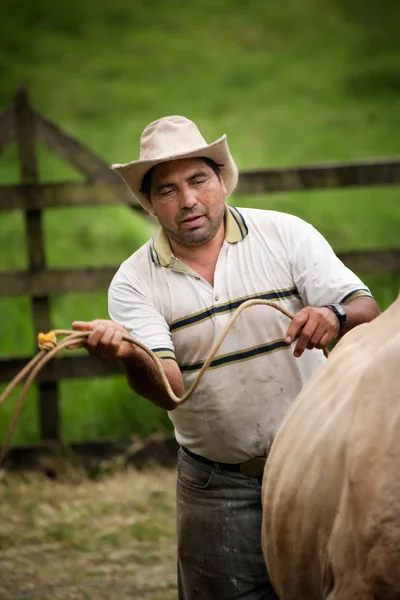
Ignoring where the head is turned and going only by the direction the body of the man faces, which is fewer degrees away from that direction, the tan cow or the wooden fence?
the tan cow

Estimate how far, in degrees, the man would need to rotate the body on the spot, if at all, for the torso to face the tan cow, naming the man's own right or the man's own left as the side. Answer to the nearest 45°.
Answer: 0° — they already face it

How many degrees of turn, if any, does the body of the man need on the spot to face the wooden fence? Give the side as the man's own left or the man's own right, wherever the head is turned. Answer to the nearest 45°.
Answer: approximately 180°

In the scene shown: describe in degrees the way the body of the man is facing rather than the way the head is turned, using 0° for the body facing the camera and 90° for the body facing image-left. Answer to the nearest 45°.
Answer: approximately 0°
